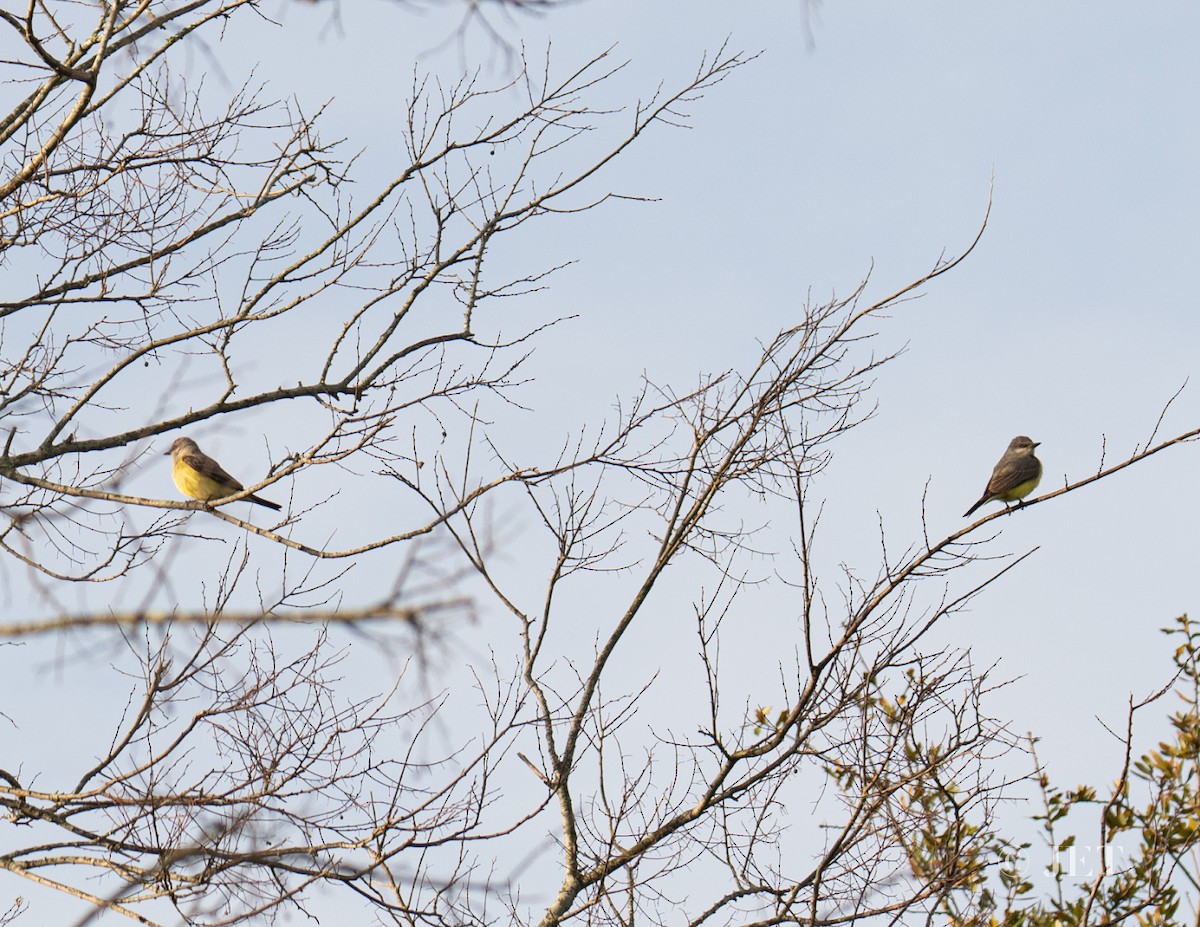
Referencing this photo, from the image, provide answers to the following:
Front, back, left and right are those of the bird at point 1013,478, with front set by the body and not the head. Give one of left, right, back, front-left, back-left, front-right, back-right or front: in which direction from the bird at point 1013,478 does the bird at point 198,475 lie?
back-right

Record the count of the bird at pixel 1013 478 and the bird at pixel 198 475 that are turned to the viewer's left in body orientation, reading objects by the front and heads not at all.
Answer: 1

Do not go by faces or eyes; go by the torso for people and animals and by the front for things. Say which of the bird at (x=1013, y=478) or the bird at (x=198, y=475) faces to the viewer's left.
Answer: the bird at (x=198, y=475)

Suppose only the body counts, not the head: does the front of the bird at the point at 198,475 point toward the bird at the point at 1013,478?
no

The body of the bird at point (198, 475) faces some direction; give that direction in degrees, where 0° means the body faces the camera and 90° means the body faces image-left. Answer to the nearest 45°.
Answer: approximately 90°

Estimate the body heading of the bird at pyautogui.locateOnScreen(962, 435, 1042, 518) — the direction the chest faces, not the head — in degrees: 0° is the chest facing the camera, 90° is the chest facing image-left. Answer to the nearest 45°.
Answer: approximately 270°
